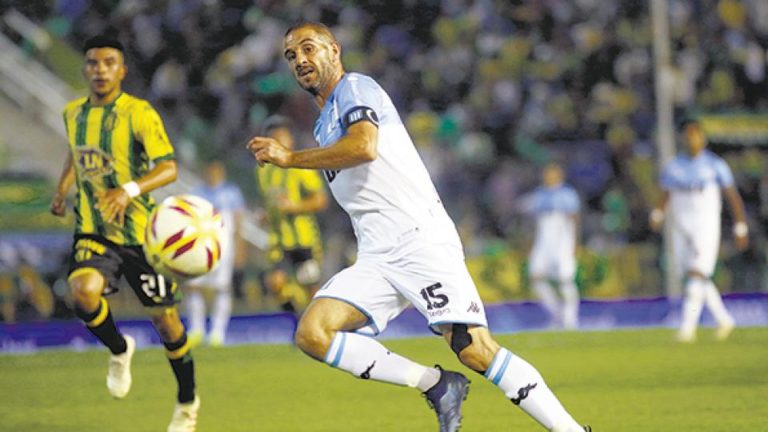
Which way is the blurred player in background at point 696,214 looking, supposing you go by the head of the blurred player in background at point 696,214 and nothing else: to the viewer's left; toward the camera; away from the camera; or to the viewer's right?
toward the camera

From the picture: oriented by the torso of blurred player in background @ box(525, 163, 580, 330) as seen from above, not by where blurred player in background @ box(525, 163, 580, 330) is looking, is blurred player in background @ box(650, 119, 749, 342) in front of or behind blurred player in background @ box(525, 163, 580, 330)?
in front

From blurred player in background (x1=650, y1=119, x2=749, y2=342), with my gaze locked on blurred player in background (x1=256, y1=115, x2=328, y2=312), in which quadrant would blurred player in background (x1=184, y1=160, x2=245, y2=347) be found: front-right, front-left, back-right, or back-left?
front-right

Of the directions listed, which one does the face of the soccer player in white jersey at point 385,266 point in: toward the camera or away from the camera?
toward the camera

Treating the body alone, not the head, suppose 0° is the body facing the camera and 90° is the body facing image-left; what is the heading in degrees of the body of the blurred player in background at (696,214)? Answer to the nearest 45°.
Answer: approximately 0°

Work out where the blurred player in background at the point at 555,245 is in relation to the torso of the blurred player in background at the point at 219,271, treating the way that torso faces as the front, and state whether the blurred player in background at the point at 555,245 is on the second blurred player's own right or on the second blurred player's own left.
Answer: on the second blurred player's own left

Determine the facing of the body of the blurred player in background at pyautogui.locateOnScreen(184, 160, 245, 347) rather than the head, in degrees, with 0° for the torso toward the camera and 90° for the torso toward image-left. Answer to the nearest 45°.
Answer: approximately 0°

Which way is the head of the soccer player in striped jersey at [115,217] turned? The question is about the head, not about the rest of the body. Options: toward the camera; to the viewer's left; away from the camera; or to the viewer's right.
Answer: toward the camera

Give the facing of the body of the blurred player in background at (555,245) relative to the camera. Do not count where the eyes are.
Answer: toward the camera

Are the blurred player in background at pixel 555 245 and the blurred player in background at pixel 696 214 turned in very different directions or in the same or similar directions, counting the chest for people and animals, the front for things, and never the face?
same or similar directions

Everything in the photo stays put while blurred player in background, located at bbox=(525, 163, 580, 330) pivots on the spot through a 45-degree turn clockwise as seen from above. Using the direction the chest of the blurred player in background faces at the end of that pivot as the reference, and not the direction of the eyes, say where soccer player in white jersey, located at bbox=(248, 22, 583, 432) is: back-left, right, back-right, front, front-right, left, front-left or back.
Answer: front-left

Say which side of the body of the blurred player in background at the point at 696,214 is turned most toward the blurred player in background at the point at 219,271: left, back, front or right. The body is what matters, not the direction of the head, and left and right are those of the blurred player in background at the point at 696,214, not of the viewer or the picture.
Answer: right
